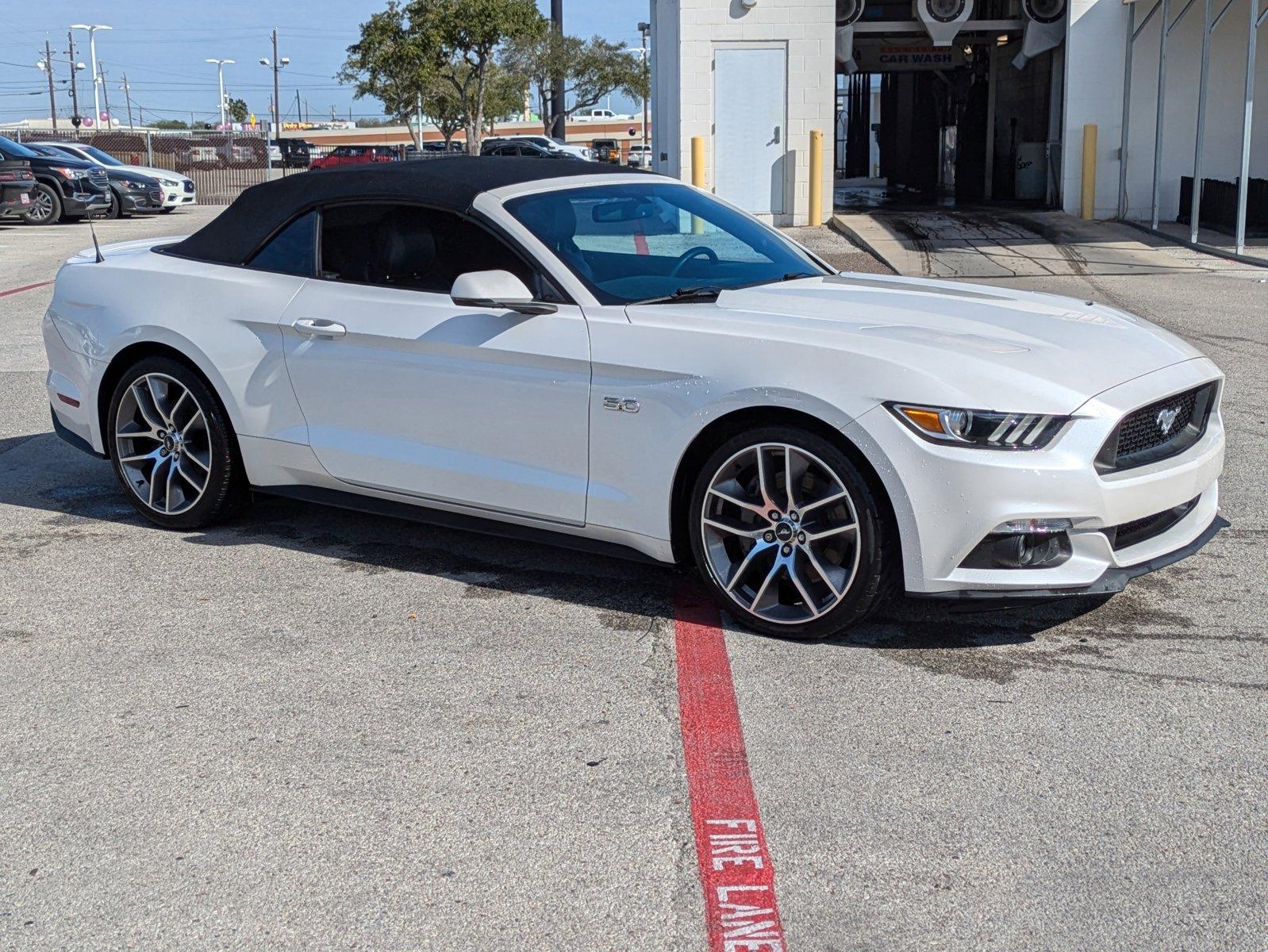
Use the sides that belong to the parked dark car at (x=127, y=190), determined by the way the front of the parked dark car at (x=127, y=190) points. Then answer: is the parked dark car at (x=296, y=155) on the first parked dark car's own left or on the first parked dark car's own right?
on the first parked dark car's own left

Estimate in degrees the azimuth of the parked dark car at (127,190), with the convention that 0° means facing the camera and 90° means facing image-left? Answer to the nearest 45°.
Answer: approximately 315°

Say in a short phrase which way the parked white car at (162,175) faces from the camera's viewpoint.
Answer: facing the viewer and to the right of the viewer

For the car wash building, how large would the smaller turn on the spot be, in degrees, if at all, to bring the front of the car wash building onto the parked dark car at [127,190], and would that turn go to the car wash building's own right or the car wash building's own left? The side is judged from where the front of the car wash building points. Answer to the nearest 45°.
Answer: approximately 90° to the car wash building's own right

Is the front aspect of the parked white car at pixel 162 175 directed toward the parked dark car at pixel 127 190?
no

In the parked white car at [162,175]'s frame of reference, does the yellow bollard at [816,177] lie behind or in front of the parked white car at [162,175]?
in front

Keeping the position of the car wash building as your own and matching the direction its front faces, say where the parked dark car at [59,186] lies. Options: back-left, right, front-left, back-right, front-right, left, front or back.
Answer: right

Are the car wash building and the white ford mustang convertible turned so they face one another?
no

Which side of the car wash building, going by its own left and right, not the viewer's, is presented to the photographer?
front

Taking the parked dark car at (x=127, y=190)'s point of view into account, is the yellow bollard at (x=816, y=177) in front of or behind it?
in front

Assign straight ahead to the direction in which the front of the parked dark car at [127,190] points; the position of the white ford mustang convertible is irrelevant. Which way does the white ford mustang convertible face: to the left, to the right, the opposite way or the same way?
the same way

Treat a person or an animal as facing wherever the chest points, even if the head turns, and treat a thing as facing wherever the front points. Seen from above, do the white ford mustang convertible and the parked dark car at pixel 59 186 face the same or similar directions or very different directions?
same or similar directions

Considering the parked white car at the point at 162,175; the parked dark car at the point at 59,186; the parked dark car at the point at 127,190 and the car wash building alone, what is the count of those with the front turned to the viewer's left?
0

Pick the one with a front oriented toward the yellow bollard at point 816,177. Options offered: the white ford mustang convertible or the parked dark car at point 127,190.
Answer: the parked dark car

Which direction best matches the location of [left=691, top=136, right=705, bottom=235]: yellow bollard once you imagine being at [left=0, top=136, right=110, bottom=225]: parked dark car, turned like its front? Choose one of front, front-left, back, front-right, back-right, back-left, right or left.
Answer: front

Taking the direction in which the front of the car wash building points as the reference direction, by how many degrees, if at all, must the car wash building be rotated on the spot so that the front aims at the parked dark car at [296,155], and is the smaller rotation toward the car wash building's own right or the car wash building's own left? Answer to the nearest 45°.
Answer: approximately 135° to the car wash building's own right

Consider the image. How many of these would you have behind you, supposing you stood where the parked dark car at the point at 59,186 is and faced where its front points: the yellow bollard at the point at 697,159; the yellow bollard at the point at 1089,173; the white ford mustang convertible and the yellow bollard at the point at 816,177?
0

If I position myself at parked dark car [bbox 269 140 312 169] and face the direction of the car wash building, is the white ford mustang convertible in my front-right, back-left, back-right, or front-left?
front-right

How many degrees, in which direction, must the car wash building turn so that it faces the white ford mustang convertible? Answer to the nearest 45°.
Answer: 0° — it already faces it

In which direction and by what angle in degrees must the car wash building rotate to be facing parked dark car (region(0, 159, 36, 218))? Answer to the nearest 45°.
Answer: approximately 90° to its right

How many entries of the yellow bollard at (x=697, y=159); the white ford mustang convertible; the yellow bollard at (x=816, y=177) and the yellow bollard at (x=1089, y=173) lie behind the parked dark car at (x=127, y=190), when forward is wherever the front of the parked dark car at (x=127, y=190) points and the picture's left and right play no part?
0

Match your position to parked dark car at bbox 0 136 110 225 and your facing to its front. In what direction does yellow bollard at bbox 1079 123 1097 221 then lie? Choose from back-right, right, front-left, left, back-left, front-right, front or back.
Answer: front
